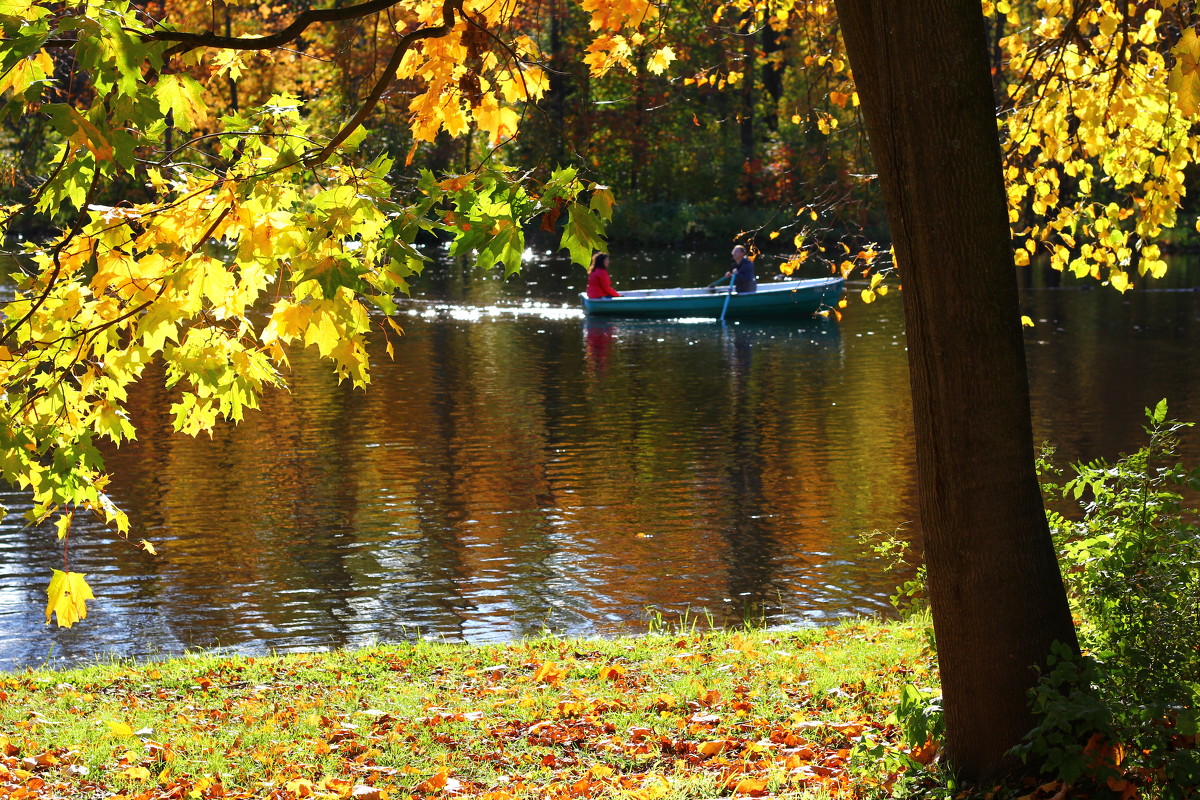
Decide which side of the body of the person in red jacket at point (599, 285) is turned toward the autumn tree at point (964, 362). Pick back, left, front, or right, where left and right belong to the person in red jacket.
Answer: right

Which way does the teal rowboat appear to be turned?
to the viewer's right

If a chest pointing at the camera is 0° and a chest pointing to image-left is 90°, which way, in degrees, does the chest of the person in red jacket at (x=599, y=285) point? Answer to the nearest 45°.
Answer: approximately 270°

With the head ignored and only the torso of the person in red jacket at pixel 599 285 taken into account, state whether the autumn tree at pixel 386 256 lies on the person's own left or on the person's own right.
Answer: on the person's own right

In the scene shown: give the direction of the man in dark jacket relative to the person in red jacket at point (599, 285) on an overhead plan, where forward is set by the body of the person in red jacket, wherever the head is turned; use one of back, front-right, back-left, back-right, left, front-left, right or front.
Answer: front

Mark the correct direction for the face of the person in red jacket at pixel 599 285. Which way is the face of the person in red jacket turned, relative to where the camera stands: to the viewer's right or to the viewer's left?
to the viewer's right

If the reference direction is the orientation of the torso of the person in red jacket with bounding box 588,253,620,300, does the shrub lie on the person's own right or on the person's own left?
on the person's own right

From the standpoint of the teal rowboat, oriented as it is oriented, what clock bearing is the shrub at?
The shrub is roughly at 3 o'clock from the teal rowboat.

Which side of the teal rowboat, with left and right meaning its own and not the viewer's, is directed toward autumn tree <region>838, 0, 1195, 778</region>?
right
